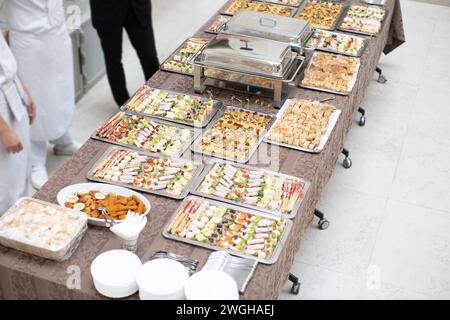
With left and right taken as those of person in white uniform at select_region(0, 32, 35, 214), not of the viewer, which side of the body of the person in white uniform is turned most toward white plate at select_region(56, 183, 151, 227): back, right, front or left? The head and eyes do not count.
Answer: front

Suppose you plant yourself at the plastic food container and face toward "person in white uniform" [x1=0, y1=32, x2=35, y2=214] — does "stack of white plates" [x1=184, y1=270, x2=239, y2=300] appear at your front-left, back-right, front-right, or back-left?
back-right

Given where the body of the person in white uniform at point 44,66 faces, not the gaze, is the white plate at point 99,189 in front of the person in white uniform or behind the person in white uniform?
in front

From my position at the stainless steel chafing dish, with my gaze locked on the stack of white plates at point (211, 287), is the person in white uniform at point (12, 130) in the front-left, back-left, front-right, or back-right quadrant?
front-right

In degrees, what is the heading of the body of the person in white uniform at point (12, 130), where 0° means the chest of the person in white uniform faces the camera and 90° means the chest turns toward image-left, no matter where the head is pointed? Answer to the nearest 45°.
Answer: approximately 315°

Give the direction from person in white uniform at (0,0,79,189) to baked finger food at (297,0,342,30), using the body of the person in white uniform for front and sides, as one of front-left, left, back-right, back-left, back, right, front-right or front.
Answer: front-left

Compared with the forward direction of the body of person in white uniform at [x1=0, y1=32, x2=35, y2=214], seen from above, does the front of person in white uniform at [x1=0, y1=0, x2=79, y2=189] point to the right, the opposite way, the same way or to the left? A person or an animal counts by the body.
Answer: the same way

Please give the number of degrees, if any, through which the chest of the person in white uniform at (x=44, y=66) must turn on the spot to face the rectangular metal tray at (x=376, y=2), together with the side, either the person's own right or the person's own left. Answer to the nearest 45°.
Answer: approximately 45° to the person's own left

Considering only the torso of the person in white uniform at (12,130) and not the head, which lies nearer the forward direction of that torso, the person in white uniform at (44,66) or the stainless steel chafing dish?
the stainless steel chafing dish

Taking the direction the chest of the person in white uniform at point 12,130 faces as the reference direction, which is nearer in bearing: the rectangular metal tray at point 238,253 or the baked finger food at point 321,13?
the rectangular metal tray

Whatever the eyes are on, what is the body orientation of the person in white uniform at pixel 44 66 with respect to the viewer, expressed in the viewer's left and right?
facing the viewer and to the right of the viewer

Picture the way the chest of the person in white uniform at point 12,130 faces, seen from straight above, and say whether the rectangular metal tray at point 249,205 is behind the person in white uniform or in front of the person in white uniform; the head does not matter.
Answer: in front

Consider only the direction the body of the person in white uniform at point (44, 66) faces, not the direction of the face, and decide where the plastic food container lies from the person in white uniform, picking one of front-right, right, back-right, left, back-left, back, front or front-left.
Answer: front-right

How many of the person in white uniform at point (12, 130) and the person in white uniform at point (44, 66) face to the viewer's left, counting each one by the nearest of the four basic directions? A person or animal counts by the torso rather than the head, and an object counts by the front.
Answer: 0
